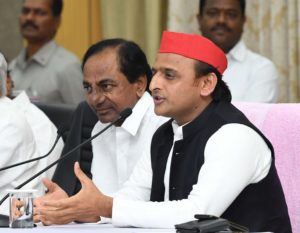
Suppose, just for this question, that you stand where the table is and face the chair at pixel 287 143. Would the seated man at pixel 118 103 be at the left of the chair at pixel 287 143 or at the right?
left

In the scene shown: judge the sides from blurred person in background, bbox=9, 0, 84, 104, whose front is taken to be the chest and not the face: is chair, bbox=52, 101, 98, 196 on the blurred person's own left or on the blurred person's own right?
on the blurred person's own left

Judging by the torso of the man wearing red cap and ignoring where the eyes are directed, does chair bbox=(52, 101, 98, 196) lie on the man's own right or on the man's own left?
on the man's own right

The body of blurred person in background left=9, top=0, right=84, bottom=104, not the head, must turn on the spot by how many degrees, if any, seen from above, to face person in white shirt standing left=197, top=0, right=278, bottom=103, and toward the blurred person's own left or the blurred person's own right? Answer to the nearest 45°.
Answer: approximately 90° to the blurred person's own left

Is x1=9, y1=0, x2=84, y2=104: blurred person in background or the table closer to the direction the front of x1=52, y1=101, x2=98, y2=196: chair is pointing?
the table

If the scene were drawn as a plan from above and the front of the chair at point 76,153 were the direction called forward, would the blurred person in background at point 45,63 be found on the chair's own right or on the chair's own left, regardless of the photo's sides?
on the chair's own right

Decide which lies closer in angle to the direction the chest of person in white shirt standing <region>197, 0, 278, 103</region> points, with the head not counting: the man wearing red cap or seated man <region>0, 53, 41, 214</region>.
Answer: the man wearing red cap

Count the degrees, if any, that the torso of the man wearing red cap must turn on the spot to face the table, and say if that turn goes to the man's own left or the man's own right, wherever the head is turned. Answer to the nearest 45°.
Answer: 0° — they already face it

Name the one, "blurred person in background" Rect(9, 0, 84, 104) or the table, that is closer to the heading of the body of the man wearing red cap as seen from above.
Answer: the table
